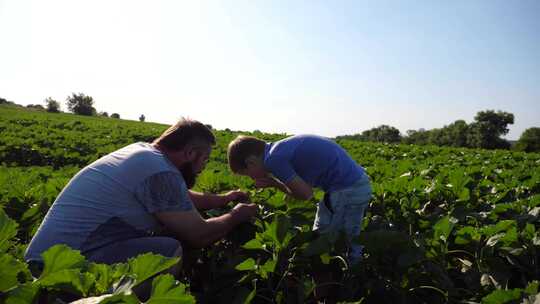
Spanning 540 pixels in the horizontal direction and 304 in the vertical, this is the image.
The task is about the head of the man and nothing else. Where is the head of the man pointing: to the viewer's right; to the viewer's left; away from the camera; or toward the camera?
to the viewer's right

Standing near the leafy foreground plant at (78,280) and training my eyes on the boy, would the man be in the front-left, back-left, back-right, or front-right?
front-left

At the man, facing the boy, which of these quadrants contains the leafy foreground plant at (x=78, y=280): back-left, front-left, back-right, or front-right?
back-right

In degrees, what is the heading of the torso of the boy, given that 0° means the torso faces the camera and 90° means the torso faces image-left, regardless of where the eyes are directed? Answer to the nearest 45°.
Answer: approximately 90°

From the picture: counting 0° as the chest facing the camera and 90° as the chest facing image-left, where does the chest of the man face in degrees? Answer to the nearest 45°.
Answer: approximately 270°

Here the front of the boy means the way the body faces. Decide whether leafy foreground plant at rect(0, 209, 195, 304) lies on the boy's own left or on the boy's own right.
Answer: on the boy's own left

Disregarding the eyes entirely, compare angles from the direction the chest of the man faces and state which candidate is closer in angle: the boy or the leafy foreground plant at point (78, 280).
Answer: the boy

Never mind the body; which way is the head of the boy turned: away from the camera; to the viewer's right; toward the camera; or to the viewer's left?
to the viewer's left

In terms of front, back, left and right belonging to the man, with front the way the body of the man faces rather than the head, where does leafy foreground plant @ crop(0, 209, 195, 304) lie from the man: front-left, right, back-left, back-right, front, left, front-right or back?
right

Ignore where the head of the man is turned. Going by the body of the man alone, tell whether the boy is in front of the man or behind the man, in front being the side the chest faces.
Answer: in front

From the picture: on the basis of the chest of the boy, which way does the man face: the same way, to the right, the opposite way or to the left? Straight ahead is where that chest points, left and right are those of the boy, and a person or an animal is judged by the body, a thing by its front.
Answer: the opposite way

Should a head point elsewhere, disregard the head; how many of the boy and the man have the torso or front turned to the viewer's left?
1

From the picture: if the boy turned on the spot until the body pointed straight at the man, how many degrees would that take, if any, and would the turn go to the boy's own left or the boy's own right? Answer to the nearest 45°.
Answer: approximately 45° to the boy's own left

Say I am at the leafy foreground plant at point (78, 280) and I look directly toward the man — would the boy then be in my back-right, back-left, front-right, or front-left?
front-right
